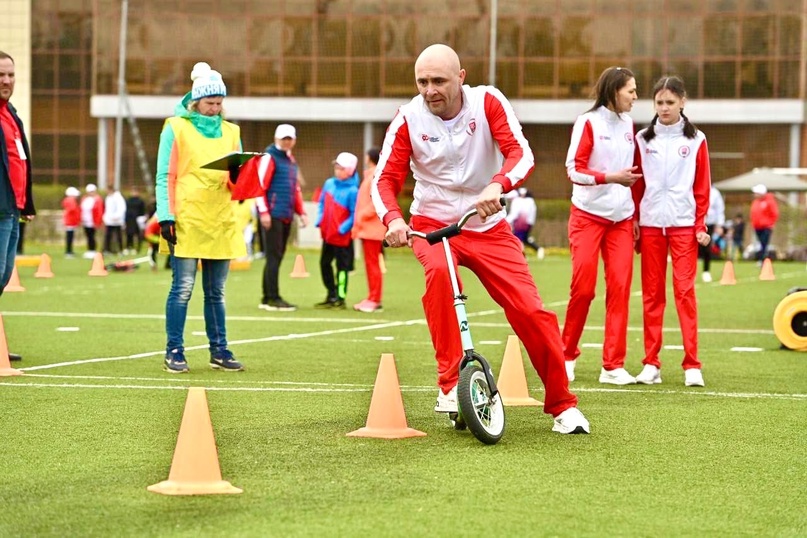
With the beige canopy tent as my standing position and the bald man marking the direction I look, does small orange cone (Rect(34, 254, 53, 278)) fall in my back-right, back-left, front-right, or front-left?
front-right

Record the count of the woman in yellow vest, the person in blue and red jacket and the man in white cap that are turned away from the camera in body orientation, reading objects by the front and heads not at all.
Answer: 0

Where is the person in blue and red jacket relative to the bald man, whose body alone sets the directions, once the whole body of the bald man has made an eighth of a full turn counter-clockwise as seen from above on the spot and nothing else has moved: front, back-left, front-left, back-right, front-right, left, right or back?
back-left

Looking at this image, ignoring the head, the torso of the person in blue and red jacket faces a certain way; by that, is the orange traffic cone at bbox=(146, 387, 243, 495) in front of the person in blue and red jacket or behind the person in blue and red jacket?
in front

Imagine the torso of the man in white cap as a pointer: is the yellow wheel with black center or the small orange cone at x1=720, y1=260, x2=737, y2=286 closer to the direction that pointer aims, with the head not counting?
the yellow wheel with black center

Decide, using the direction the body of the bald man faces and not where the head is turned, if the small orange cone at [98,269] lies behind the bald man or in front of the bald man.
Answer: behind

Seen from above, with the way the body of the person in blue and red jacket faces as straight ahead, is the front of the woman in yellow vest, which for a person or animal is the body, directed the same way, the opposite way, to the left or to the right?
to the left

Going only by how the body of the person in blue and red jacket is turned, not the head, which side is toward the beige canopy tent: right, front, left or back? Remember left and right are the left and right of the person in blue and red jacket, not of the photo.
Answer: back

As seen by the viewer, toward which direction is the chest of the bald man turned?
toward the camera

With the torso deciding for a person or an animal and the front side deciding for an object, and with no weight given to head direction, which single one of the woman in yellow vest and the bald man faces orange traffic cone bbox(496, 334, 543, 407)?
the woman in yellow vest

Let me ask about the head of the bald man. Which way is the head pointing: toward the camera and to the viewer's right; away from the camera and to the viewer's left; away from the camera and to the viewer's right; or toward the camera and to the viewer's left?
toward the camera and to the viewer's left
